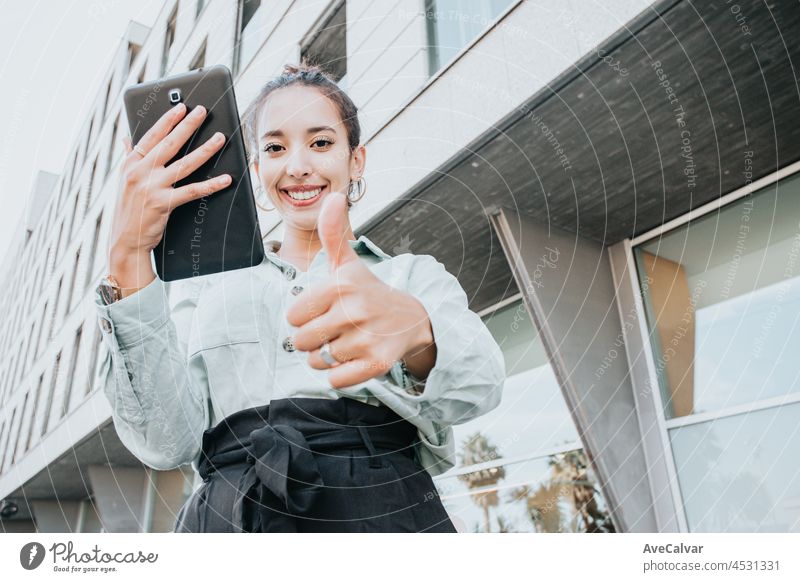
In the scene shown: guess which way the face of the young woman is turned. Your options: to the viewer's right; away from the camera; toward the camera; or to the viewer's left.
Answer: toward the camera

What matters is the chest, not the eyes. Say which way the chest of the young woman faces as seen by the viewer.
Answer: toward the camera
